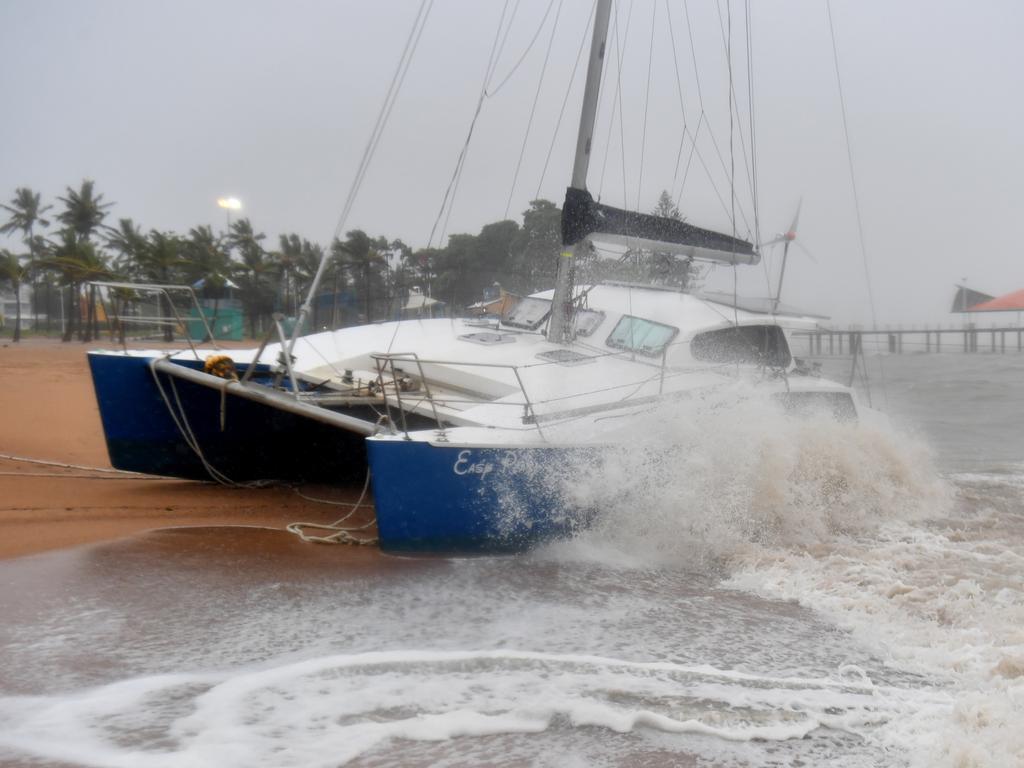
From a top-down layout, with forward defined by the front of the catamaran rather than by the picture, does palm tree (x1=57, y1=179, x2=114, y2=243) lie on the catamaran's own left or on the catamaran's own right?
on the catamaran's own right

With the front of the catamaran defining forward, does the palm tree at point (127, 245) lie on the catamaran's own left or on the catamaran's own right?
on the catamaran's own right

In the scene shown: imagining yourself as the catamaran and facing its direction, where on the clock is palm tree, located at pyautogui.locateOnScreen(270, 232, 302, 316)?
The palm tree is roughly at 4 o'clock from the catamaran.

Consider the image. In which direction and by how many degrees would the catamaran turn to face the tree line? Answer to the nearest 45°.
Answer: approximately 135° to its right

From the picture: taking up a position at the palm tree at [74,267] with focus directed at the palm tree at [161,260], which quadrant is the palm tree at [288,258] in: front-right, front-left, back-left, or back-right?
front-left

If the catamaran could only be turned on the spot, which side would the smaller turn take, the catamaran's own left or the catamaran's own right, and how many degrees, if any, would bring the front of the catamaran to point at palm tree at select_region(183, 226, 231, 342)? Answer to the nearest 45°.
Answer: approximately 135° to the catamaran's own right

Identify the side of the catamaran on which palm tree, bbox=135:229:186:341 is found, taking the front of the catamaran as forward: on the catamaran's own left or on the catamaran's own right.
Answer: on the catamaran's own right

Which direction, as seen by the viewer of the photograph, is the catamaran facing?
facing the viewer and to the left of the viewer

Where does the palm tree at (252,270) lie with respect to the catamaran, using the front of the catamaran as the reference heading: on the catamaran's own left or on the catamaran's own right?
on the catamaran's own right

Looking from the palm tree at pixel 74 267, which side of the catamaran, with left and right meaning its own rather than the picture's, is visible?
right
